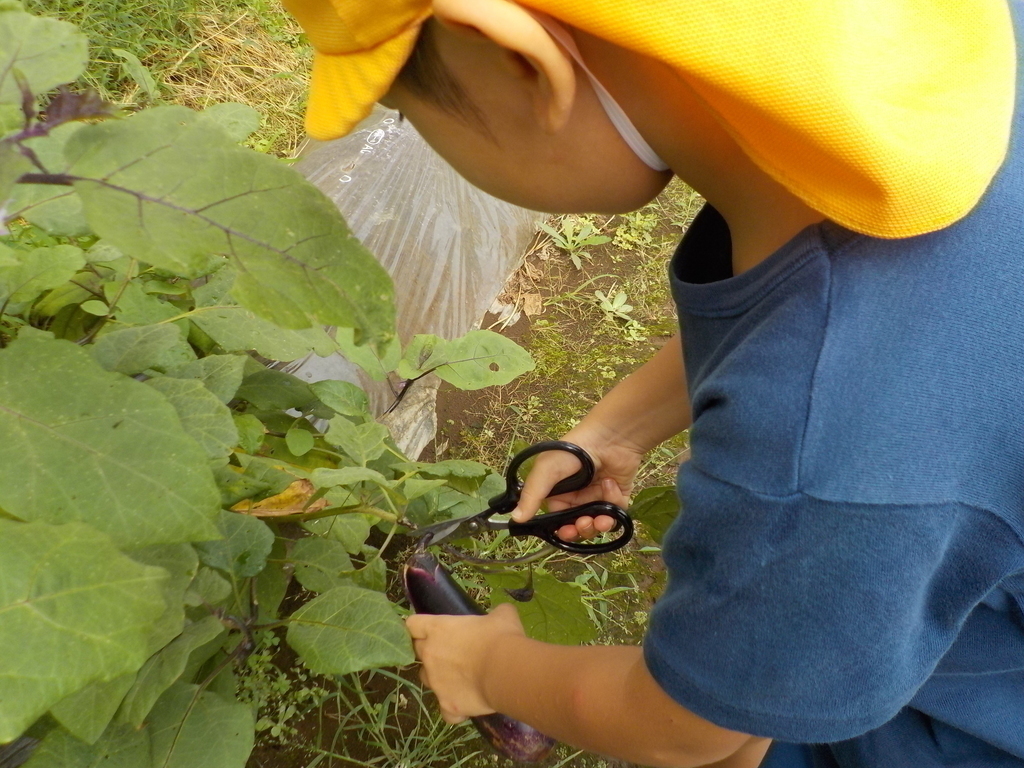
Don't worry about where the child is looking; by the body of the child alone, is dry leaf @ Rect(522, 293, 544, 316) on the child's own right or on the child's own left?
on the child's own right

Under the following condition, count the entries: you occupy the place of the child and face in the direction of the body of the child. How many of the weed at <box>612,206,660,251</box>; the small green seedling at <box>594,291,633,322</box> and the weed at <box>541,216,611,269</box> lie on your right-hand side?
3

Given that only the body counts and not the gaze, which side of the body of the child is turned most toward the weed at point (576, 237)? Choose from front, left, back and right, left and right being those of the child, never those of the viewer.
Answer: right

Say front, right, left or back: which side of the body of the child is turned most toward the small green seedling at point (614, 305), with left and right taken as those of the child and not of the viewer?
right

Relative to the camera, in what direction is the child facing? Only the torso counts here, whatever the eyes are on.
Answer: to the viewer's left
